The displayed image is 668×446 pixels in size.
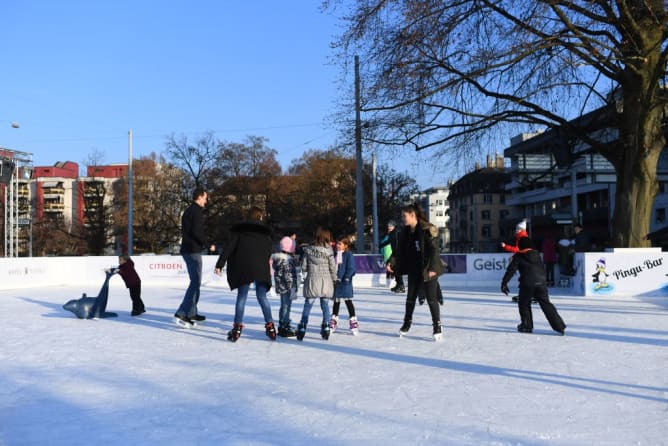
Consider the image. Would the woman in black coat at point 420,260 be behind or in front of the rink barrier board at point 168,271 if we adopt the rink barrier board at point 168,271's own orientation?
in front

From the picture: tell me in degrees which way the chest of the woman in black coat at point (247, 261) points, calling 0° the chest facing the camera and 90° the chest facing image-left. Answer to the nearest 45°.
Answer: approximately 180°

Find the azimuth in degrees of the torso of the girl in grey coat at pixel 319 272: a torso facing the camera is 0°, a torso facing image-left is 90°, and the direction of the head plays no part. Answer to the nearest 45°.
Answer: approximately 180°

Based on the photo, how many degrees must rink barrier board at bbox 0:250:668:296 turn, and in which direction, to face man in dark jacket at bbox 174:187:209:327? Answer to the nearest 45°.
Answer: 0° — it already faces them

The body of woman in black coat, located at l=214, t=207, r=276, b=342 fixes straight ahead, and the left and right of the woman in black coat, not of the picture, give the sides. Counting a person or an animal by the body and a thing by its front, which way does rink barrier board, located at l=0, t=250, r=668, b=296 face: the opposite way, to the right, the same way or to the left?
the opposite way

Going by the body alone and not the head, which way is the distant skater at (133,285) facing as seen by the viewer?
to the viewer's left

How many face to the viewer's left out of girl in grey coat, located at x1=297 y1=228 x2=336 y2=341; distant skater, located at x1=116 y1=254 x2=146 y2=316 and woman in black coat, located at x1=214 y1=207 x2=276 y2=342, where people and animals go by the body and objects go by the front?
1

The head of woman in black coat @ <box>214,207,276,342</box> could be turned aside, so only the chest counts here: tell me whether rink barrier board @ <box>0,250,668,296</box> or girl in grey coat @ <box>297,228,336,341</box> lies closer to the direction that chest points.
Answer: the rink barrier board

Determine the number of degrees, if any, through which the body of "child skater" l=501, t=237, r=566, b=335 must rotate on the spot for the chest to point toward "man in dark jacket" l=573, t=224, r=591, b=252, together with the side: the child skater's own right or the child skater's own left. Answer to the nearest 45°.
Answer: approximately 45° to the child skater's own right

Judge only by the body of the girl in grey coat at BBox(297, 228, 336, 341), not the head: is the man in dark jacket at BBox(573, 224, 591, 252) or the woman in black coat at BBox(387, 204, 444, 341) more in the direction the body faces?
the man in dark jacket

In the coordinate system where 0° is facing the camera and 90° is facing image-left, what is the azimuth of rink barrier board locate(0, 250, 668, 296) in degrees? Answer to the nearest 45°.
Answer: approximately 0°

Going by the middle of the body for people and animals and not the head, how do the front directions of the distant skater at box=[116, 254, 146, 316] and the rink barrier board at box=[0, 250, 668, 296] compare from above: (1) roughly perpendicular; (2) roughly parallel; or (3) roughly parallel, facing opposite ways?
roughly perpendicular
